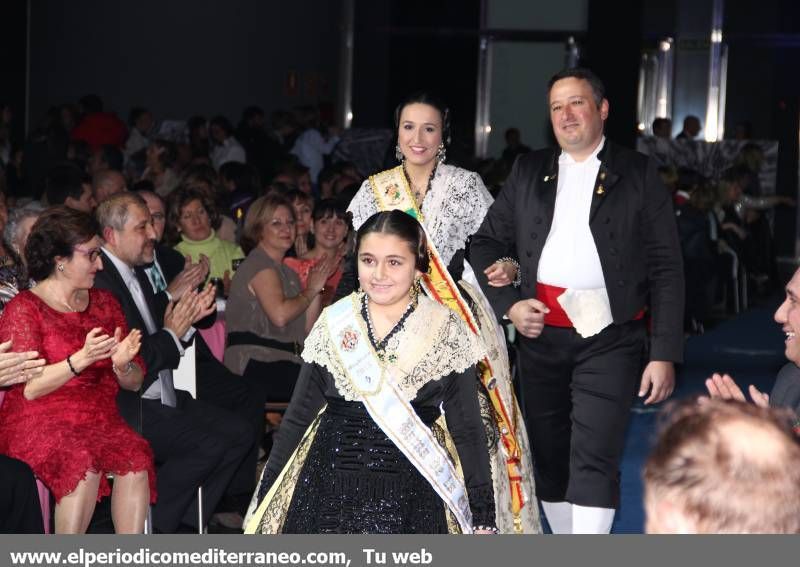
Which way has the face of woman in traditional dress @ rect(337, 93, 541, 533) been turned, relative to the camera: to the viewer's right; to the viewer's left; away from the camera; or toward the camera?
toward the camera

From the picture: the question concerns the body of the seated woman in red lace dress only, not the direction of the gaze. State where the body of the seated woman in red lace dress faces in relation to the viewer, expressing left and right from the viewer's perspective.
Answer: facing the viewer and to the right of the viewer

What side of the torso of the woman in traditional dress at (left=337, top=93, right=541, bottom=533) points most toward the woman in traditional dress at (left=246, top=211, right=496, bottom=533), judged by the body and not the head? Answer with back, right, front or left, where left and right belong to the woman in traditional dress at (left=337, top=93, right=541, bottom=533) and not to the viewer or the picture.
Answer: front

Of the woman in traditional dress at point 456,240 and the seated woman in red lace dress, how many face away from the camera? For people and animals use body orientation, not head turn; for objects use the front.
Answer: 0

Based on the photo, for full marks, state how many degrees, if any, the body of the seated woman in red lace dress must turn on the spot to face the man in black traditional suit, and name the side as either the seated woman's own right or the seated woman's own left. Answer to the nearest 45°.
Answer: approximately 45° to the seated woman's own left

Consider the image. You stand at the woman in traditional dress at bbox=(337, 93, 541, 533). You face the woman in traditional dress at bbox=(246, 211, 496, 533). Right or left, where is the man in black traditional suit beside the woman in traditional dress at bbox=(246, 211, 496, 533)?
left

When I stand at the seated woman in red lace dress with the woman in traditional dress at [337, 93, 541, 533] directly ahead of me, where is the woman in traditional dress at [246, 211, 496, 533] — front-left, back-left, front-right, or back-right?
front-right

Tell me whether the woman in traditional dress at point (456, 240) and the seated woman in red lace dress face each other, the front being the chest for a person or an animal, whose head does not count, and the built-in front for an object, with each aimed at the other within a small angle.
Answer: no

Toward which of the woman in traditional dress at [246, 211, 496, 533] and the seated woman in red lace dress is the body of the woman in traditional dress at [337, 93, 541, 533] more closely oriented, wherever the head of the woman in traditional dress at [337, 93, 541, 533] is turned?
the woman in traditional dress

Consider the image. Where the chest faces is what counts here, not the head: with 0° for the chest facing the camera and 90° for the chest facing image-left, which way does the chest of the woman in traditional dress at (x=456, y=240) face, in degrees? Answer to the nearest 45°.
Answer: approximately 0°

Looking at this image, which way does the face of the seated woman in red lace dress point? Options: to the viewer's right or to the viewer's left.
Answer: to the viewer's right

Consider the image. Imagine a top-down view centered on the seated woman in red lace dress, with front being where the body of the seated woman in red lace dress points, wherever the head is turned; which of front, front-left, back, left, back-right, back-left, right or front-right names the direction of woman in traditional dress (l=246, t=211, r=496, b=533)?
front

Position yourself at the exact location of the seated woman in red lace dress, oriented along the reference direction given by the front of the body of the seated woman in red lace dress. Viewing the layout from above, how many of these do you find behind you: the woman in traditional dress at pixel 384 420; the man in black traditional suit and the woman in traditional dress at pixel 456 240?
0

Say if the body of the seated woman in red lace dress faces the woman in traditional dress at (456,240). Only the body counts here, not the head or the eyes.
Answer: no

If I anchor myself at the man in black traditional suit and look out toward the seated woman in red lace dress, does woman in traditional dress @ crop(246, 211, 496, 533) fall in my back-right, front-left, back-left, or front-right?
front-left

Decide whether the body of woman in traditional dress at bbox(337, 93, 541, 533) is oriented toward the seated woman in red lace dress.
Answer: no

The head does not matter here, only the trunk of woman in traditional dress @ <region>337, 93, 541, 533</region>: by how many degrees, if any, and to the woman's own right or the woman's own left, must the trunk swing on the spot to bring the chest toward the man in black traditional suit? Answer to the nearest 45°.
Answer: approximately 45° to the woman's own left
